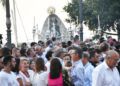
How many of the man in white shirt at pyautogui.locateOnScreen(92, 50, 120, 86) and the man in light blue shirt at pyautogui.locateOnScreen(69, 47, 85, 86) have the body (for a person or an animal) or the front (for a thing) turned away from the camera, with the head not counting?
0

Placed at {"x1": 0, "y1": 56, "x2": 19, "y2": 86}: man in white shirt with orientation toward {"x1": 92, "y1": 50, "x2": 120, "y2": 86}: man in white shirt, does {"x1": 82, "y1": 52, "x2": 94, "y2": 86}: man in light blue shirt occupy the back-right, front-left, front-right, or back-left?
front-left

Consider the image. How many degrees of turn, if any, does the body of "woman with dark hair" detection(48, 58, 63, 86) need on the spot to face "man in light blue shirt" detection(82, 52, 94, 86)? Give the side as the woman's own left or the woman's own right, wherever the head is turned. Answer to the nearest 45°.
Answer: approximately 45° to the woman's own right

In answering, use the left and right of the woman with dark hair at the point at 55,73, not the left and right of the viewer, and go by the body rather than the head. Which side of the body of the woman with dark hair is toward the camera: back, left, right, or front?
back
